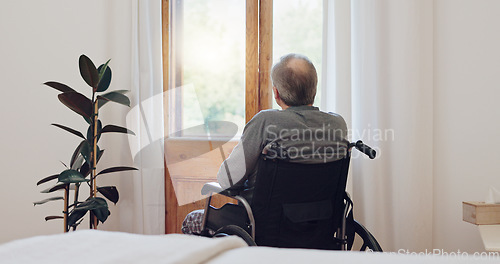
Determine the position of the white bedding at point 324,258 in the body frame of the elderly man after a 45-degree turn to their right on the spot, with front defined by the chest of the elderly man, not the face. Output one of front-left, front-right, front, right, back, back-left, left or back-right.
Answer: back

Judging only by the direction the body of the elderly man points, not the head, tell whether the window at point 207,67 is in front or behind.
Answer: in front

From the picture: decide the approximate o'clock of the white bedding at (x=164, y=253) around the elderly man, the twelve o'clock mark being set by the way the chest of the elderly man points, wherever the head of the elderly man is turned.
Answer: The white bedding is roughly at 8 o'clock from the elderly man.

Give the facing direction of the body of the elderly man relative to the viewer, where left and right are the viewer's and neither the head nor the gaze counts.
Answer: facing away from the viewer and to the left of the viewer

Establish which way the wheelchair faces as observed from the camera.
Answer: facing away from the viewer and to the left of the viewer

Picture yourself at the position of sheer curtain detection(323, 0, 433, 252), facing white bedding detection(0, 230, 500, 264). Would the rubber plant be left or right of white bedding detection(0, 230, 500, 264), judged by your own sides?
right

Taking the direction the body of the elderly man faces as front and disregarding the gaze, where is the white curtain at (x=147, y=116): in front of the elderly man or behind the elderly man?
in front

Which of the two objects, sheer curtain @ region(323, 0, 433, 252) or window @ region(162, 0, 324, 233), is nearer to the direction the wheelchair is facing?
the window

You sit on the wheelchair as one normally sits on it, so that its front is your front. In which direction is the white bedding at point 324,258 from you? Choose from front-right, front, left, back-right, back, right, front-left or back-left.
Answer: back-left

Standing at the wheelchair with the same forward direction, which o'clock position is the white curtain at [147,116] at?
The white curtain is roughly at 12 o'clock from the wheelchair.

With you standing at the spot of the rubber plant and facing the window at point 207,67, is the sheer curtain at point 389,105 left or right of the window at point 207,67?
right
